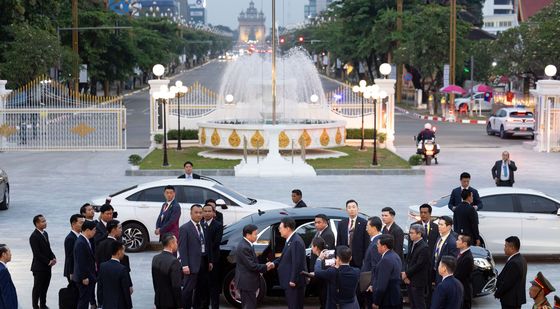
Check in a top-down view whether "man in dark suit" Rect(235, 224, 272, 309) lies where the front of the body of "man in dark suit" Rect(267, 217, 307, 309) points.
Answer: yes

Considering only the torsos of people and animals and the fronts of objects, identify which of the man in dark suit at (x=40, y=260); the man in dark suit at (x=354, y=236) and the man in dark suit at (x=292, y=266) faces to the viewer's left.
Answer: the man in dark suit at (x=292, y=266)

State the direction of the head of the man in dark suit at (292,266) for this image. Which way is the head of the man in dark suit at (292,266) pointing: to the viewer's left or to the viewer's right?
to the viewer's left

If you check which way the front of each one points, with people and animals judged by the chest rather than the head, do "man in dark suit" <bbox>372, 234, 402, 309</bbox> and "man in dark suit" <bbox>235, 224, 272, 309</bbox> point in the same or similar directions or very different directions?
very different directions

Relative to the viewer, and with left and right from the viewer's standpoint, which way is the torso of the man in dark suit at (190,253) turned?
facing the viewer and to the right of the viewer

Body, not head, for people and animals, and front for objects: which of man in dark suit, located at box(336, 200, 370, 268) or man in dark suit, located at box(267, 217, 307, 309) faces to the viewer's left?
man in dark suit, located at box(267, 217, 307, 309)

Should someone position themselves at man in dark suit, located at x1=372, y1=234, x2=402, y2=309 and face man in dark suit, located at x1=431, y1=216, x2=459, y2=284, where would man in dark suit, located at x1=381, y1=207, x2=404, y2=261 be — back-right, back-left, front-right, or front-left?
front-left

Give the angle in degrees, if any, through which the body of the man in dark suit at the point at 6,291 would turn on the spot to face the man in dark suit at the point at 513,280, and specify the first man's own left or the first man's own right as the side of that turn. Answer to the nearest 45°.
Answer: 0° — they already face them

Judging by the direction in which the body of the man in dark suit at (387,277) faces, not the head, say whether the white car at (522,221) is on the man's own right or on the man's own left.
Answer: on the man's own right

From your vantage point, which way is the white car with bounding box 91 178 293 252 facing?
to the viewer's right

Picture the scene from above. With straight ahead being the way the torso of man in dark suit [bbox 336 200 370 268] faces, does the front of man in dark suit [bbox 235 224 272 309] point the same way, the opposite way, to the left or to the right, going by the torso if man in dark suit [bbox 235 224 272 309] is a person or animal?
to the left

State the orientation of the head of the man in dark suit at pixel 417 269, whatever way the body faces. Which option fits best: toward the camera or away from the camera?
toward the camera

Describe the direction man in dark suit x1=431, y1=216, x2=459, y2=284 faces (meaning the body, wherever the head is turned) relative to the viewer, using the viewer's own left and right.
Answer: facing the viewer and to the left of the viewer

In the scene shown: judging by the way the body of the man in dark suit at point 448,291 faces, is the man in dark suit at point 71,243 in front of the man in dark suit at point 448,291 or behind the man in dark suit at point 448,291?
in front
